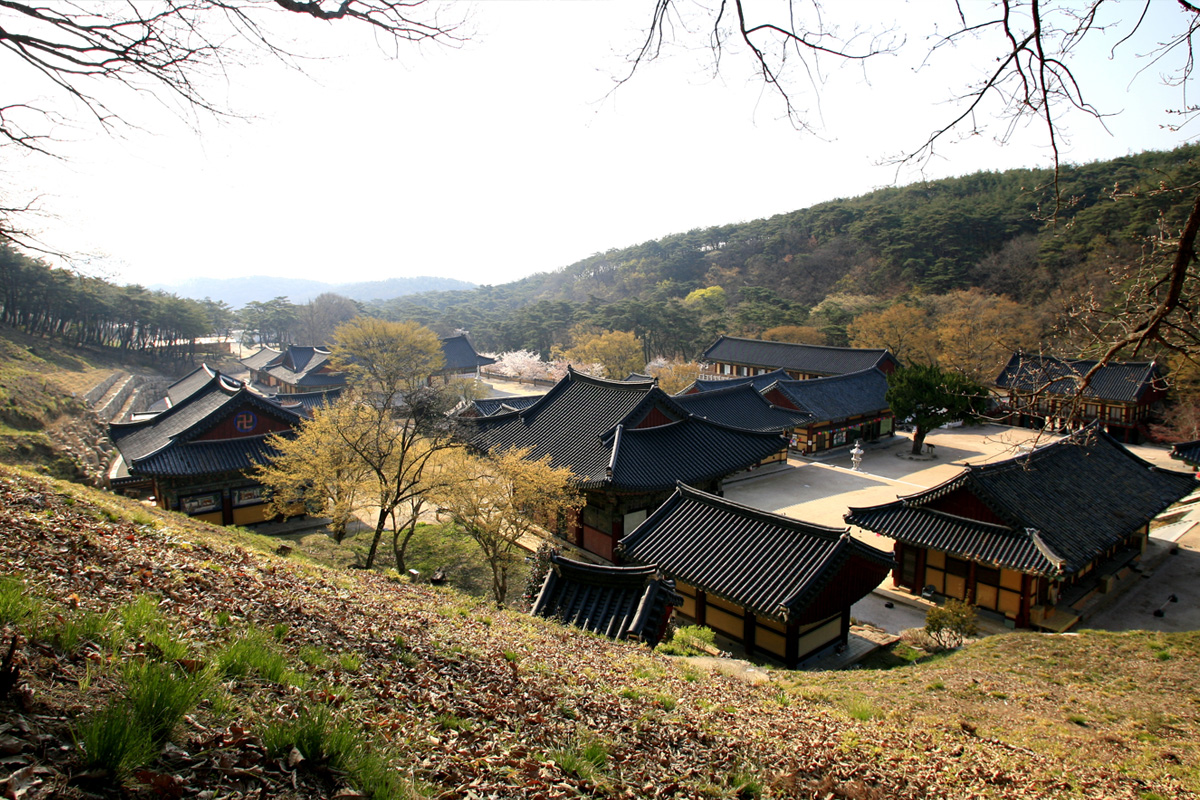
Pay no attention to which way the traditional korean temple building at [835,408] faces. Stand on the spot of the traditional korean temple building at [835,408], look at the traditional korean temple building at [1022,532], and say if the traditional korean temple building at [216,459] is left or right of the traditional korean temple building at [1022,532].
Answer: right

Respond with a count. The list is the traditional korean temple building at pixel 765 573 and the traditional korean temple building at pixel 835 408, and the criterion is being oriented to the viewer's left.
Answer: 0

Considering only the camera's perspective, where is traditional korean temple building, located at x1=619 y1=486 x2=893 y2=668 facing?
facing away from the viewer and to the right of the viewer

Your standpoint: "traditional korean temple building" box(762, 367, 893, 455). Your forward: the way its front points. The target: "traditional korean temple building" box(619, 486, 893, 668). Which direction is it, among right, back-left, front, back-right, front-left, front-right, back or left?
front-right

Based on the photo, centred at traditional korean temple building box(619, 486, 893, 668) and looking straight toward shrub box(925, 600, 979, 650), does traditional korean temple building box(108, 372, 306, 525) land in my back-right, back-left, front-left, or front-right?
back-left

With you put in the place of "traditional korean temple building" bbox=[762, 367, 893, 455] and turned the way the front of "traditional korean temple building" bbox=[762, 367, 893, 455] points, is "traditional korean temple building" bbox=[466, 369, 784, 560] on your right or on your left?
on your right
